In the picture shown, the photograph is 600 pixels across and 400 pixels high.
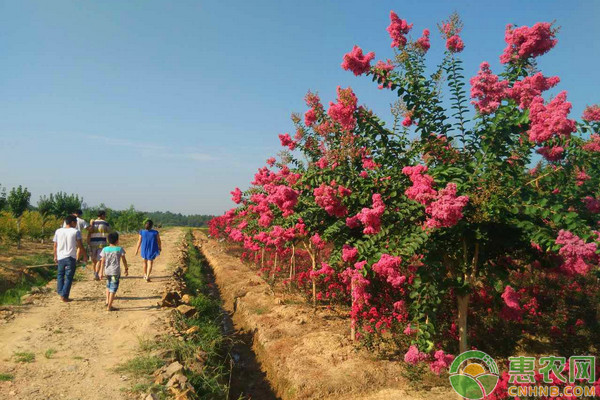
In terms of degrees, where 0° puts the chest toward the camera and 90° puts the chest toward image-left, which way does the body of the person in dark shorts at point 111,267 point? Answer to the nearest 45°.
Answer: approximately 180°

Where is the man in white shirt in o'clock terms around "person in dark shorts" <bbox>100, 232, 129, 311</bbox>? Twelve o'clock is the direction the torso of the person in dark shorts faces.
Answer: The man in white shirt is roughly at 10 o'clock from the person in dark shorts.

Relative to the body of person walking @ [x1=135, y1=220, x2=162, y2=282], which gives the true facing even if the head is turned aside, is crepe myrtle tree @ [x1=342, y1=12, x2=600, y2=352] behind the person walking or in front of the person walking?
behind

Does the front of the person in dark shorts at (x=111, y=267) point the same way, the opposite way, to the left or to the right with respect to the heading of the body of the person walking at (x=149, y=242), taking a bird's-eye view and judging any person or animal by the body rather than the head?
the same way

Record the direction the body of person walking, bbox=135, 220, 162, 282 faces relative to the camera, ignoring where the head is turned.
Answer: away from the camera

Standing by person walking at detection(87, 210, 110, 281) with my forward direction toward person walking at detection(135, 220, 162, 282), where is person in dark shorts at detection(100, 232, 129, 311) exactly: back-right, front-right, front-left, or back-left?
front-right

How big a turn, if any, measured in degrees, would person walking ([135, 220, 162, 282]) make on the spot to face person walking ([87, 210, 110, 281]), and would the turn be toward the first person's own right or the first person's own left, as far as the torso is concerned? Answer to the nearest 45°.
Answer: approximately 90° to the first person's own left

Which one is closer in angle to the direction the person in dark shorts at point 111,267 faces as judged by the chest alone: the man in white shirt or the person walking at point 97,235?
the person walking

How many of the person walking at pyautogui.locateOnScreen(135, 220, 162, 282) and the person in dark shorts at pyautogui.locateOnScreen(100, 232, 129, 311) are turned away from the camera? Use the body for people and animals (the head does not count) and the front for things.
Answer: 2

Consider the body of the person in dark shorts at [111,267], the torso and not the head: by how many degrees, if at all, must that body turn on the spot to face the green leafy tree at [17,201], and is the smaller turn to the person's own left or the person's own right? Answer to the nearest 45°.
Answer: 0° — they already face it

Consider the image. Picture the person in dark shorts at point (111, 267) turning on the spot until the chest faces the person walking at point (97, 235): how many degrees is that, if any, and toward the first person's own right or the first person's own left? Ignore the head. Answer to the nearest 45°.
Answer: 0° — they already face them

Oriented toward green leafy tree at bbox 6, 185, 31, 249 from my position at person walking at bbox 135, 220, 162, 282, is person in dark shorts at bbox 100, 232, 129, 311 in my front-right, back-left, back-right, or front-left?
back-left

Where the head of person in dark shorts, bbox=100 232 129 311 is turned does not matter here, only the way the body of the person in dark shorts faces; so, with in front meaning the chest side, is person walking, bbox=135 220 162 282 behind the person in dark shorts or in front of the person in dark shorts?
in front
